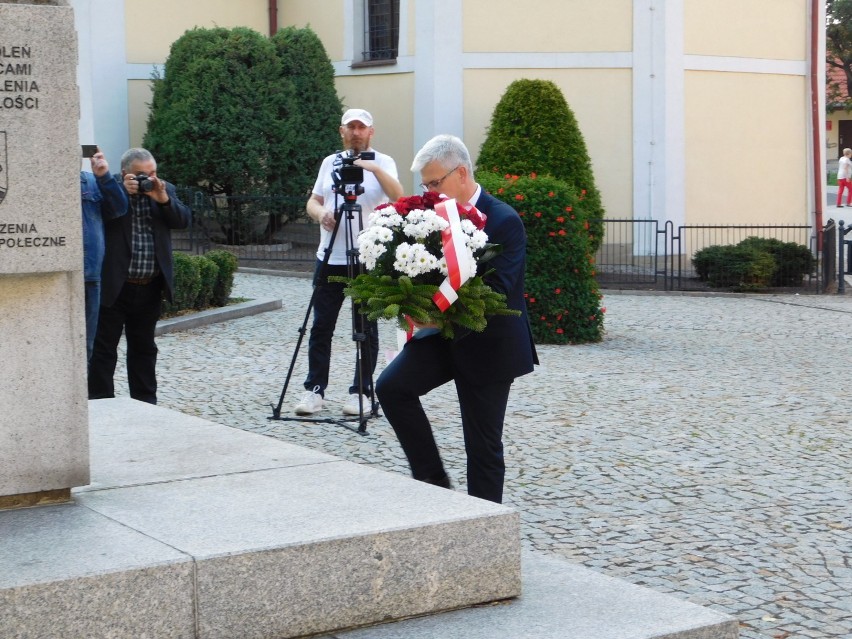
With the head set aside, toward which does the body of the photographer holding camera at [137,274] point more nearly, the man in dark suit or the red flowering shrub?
the man in dark suit

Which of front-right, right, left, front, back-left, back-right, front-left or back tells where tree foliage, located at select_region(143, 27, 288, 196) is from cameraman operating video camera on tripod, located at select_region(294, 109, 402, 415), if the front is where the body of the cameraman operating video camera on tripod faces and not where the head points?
back

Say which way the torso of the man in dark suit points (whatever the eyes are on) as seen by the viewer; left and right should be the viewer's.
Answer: facing to the left of the viewer

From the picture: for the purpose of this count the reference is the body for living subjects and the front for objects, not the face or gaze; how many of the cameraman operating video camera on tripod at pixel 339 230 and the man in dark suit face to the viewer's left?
1

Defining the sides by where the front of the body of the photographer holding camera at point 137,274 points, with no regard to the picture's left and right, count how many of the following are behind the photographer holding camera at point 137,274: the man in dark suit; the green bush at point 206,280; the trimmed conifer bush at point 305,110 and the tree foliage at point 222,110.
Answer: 3

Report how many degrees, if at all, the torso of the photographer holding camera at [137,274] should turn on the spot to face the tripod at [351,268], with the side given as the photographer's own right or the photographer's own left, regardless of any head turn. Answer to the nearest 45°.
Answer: approximately 90° to the photographer's own left

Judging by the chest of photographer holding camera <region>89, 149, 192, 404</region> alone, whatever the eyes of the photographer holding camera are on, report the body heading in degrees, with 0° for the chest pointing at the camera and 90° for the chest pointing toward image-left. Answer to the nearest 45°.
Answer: approximately 0°

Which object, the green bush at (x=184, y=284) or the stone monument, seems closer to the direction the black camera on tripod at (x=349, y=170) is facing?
the stone monument

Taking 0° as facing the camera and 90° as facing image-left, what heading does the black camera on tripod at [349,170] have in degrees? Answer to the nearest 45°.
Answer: approximately 0°

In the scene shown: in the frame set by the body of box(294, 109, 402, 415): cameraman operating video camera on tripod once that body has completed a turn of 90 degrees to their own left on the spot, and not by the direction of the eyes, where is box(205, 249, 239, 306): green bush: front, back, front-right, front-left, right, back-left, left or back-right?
left

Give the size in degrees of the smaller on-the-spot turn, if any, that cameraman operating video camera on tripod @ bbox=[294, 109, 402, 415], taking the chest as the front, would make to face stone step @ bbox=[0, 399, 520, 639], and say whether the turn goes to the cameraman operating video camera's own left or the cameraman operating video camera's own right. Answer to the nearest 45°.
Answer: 0° — they already face it

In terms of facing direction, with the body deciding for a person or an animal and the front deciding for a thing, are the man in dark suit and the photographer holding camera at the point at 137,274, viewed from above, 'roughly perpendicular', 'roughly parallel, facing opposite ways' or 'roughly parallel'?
roughly perpendicular

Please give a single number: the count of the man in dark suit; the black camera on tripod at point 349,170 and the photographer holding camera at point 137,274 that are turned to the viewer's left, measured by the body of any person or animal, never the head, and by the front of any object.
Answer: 1

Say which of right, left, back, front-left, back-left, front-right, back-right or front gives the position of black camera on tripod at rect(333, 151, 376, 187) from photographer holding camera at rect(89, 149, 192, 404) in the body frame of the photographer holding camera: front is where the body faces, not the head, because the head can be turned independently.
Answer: left
